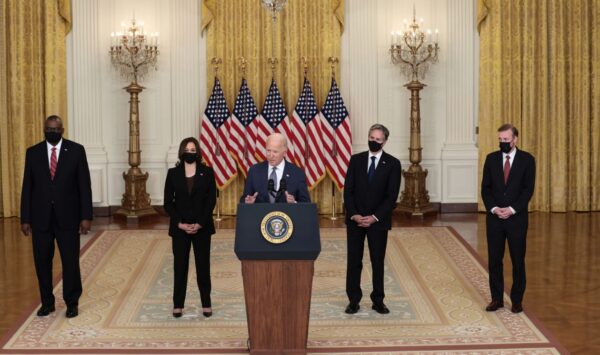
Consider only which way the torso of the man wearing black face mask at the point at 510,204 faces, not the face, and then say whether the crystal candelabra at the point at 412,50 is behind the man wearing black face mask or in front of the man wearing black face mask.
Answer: behind

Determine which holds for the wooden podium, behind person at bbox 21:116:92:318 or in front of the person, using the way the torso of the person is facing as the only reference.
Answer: in front

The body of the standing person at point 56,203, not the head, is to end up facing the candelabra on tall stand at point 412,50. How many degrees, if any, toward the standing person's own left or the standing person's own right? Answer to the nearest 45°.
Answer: approximately 135° to the standing person's own left

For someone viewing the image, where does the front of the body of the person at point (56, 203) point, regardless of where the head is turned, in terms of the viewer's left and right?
facing the viewer

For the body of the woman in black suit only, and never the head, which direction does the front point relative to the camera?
toward the camera

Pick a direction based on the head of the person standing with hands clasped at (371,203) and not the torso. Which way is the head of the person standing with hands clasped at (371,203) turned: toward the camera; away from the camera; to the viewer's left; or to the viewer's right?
toward the camera

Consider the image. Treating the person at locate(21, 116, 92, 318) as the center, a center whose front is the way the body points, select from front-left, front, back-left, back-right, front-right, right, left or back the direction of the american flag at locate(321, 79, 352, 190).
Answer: back-left

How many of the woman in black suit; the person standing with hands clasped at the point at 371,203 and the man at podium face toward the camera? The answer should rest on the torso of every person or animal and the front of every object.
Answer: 3

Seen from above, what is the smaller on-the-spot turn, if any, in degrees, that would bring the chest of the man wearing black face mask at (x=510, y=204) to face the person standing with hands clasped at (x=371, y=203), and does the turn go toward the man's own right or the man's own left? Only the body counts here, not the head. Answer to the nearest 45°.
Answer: approximately 90° to the man's own right

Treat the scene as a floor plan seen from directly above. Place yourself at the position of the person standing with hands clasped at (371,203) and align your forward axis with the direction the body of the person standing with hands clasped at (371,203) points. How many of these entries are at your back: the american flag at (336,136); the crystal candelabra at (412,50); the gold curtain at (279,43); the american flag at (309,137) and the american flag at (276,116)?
5

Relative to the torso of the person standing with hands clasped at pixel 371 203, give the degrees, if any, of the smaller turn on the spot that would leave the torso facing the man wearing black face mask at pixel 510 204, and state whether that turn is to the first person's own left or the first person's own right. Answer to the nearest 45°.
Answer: approximately 90° to the first person's own left

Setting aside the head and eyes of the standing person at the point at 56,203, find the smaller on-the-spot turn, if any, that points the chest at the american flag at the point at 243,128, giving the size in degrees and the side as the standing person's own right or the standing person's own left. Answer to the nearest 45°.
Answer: approximately 135° to the standing person's own left

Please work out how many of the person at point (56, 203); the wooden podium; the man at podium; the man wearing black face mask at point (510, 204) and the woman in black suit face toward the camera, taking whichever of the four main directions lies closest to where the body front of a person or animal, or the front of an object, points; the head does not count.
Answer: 5

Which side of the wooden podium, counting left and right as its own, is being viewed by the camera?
front

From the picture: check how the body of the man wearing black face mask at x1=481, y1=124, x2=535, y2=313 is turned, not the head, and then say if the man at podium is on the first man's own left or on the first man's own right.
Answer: on the first man's own right

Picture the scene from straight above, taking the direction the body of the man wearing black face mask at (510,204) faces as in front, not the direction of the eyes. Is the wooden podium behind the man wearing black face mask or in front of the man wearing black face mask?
in front

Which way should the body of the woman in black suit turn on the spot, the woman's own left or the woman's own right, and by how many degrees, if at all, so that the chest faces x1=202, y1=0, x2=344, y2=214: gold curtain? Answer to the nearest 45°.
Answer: approximately 180°

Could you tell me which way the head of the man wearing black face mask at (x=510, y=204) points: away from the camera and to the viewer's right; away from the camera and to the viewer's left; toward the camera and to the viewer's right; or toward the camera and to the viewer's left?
toward the camera and to the viewer's left

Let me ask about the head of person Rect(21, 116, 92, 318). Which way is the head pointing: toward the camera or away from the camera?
toward the camera
